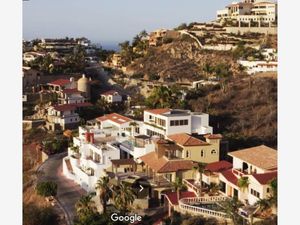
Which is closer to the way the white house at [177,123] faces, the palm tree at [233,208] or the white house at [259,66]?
the palm tree

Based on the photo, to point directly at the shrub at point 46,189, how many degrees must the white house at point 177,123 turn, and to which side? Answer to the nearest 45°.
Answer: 0° — it already faces it

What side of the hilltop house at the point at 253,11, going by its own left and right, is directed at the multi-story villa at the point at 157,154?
front

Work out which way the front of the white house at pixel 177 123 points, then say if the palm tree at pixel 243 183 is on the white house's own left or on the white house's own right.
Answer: on the white house's own left

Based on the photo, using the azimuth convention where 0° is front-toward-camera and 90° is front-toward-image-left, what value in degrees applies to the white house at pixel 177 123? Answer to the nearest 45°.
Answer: approximately 45°

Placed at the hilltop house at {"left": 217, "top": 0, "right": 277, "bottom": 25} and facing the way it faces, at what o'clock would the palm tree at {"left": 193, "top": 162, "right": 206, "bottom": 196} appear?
The palm tree is roughly at 12 o'clock from the hilltop house.

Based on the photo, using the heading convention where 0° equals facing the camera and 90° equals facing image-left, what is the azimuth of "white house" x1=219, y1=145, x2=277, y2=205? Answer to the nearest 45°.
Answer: approximately 45°

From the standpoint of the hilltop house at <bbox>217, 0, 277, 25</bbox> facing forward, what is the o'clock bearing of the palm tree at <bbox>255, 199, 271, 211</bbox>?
The palm tree is roughly at 12 o'clock from the hilltop house.

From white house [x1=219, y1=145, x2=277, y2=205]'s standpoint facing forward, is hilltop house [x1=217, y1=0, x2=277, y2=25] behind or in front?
behind

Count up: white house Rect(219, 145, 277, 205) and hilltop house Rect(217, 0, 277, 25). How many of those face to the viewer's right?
0

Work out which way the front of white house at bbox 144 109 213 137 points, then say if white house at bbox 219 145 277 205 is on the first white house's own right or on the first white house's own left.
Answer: on the first white house's own left

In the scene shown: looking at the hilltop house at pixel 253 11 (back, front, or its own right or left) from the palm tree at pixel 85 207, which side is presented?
front

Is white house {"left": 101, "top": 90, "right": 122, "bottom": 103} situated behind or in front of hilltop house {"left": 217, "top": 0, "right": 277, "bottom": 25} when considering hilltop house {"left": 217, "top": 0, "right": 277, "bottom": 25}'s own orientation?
in front

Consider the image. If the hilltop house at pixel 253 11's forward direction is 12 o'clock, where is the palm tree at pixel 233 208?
The palm tree is roughly at 12 o'clock from the hilltop house.

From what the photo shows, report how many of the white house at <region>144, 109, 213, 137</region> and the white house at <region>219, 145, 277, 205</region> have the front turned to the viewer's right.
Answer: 0
